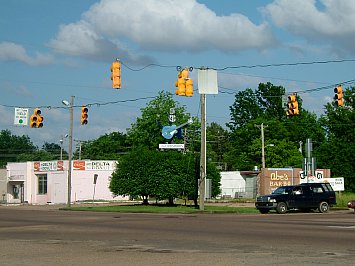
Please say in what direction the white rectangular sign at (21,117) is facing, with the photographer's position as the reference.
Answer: facing the viewer

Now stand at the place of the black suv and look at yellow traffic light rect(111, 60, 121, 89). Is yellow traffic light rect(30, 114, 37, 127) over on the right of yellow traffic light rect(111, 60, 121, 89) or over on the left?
right

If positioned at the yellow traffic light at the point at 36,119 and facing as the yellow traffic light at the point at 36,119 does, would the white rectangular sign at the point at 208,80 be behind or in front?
in front

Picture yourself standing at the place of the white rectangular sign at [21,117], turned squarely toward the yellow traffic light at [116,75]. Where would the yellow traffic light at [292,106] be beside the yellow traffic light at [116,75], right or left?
left

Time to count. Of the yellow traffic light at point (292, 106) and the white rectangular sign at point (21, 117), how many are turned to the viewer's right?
0

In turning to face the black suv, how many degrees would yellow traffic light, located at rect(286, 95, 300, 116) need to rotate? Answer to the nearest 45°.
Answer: approximately 135° to its right

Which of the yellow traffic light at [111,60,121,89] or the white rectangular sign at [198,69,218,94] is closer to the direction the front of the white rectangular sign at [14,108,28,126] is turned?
the yellow traffic light

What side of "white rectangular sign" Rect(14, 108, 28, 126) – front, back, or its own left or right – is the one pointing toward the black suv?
left

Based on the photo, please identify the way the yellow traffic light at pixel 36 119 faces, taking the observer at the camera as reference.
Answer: facing the viewer and to the right of the viewer

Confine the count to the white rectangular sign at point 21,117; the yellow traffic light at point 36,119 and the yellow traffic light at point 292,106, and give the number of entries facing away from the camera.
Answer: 0

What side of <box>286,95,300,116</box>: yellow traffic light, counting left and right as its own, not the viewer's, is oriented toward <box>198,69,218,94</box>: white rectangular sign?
right
